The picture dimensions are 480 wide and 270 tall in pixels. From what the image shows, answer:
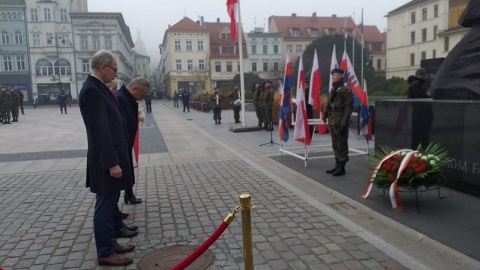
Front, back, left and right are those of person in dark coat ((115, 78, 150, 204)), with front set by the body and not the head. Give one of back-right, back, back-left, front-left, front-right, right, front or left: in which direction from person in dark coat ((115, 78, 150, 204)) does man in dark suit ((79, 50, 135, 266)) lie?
right

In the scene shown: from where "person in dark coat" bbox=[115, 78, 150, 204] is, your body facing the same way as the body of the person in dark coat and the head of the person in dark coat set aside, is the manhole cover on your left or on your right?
on your right

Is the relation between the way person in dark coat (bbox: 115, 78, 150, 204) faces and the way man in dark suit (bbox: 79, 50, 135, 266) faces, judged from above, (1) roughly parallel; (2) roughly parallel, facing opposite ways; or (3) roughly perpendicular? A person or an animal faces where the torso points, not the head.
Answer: roughly parallel

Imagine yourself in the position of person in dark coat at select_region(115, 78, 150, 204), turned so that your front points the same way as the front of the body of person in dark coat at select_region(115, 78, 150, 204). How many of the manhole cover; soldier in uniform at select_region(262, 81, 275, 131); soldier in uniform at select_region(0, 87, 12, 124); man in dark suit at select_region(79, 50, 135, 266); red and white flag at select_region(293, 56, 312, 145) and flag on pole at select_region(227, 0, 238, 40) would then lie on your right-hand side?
2

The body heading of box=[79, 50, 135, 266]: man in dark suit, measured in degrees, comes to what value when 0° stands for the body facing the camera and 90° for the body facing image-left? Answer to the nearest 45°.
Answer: approximately 270°

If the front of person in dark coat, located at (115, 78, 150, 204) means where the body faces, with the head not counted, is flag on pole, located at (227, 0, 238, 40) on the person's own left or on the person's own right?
on the person's own left

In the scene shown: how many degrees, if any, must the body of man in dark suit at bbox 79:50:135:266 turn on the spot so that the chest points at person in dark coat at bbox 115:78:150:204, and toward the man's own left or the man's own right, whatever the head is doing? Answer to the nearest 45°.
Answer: approximately 90° to the man's own left

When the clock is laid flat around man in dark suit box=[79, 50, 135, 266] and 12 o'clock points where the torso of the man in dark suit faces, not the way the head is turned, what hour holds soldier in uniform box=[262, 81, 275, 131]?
The soldier in uniform is roughly at 10 o'clock from the man in dark suit.

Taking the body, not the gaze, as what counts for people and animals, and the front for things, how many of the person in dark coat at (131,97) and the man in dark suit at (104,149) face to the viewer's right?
2

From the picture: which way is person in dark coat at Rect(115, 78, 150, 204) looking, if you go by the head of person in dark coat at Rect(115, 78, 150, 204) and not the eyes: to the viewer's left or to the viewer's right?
to the viewer's right

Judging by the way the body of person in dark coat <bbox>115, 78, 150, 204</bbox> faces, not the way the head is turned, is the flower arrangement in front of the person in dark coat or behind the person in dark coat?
in front

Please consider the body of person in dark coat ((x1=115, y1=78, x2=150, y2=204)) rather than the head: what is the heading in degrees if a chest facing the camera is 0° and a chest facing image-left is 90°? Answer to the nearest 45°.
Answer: approximately 270°

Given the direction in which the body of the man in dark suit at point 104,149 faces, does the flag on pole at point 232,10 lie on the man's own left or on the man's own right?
on the man's own left
